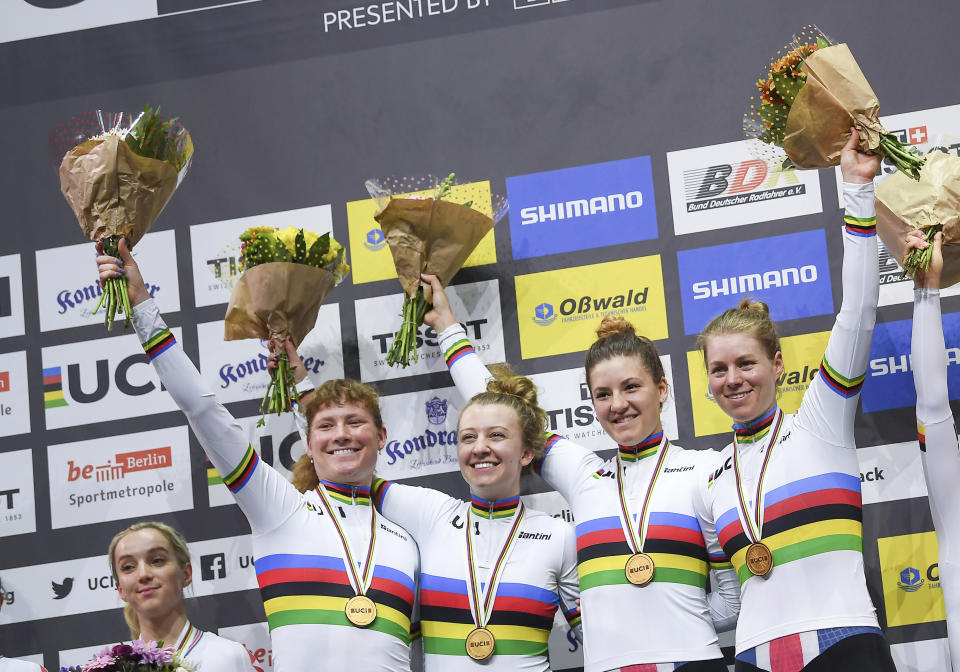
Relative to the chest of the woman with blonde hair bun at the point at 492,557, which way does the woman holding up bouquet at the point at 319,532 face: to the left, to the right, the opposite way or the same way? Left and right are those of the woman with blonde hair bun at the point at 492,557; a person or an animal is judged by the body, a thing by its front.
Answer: the same way

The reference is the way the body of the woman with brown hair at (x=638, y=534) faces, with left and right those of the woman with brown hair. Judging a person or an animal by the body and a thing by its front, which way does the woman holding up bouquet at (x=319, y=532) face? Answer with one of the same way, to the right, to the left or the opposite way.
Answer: the same way

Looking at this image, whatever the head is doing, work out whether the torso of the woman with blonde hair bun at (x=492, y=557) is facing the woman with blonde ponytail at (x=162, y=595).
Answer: no

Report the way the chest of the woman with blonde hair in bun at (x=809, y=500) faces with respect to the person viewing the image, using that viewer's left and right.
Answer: facing the viewer and to the left of the viewer

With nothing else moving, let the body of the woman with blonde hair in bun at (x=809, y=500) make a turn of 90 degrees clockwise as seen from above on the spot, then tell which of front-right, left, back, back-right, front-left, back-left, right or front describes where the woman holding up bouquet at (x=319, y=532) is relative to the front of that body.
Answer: front-left

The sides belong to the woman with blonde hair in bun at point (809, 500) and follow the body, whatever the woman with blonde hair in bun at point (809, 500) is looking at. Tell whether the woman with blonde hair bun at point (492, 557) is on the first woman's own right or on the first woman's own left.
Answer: on the first woman's own right

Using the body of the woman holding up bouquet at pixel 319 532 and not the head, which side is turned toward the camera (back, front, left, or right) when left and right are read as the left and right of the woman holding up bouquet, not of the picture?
front

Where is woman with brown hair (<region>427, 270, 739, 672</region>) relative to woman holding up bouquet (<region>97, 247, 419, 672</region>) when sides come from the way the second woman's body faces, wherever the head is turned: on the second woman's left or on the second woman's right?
on the second woman's left

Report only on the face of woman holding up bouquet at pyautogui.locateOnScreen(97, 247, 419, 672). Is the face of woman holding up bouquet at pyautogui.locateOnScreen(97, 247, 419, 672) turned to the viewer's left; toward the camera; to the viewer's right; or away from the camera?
toward the camera

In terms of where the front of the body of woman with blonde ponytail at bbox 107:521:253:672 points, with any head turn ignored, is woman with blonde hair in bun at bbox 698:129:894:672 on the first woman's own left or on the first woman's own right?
on the first woman's own left

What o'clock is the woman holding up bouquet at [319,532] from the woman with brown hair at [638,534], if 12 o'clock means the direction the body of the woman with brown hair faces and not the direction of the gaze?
The woman holding up bouquet is roughly at 3 o'clock from the woman with brown hair.
